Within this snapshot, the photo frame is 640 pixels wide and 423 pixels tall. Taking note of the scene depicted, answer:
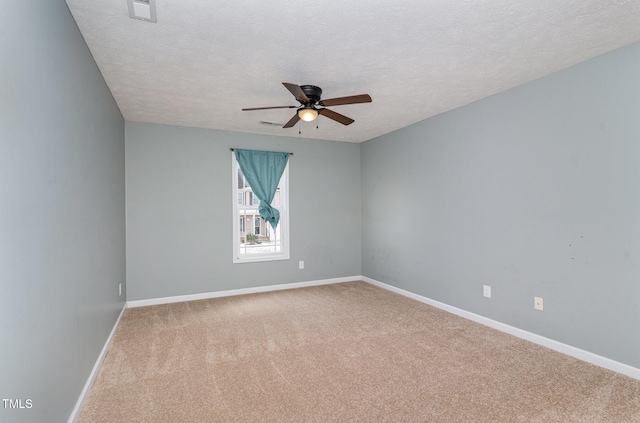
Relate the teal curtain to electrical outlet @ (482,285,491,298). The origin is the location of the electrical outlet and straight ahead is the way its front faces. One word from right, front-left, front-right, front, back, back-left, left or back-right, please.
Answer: front-right

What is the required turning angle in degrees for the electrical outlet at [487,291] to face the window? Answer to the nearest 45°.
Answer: approximately 45° to its right

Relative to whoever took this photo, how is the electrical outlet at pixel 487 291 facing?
facing the viewer and to the left of the viewer
